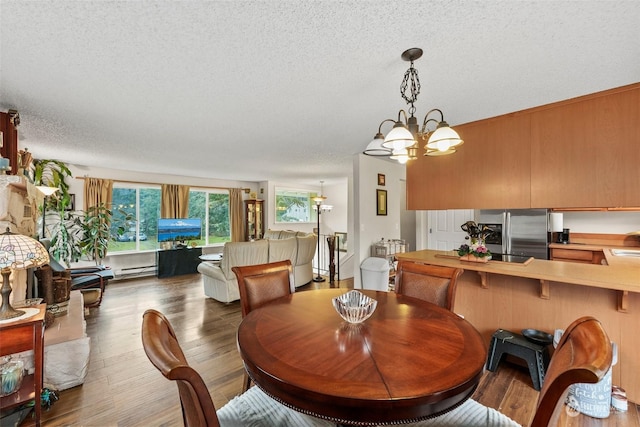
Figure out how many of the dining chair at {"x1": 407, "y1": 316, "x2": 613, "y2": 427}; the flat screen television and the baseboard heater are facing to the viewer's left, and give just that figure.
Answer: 1

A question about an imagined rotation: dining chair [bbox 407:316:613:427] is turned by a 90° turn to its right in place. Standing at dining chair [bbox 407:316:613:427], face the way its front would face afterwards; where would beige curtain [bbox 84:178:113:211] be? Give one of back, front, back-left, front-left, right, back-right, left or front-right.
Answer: left

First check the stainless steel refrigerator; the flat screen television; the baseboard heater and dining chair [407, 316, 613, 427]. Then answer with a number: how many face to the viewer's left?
1

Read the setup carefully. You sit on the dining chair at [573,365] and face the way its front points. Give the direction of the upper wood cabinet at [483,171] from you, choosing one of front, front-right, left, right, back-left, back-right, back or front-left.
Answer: right

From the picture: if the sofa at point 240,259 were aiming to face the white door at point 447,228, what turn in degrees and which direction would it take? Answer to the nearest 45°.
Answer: approximately 135° to its right

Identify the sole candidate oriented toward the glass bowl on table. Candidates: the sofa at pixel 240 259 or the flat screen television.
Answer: the flat screen television

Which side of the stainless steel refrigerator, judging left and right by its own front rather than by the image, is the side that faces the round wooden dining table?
front

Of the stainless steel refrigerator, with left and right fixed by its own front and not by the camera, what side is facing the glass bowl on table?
front

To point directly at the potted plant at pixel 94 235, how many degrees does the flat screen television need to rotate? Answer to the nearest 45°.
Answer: approximately 45° to its right

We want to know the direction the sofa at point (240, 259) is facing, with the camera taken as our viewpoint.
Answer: facing away from the viewer and to the left of the viewer

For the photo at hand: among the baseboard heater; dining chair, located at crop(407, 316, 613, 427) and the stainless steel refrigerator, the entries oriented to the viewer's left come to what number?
1

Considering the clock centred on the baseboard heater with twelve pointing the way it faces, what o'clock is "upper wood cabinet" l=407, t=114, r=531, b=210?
The upper wood cabinet is roughly at 11 o'clock from the baseboard heater.

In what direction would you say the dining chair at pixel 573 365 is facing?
to the viewer's left

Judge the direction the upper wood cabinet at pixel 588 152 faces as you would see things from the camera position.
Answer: facing the viewer and to the left of the viewer

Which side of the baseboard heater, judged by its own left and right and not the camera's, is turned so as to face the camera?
front

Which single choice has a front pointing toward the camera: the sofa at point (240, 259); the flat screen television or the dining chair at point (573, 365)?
the flat screen television

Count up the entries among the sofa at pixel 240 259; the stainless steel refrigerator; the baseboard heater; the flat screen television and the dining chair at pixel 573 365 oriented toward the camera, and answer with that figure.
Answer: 3

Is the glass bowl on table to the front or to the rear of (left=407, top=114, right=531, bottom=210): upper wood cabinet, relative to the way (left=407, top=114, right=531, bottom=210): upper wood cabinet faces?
to the front

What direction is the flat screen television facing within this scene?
toward the camera

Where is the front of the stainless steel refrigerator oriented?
toward the camera

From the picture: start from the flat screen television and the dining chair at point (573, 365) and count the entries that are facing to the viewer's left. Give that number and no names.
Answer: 1

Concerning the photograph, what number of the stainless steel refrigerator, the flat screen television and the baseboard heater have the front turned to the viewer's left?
0
